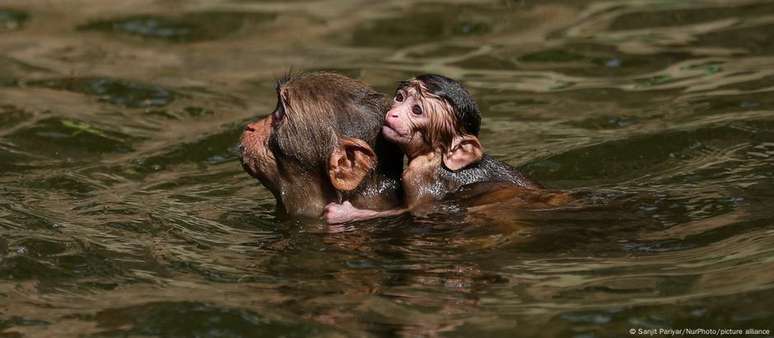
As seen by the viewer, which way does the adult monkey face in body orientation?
to the viewer's left
